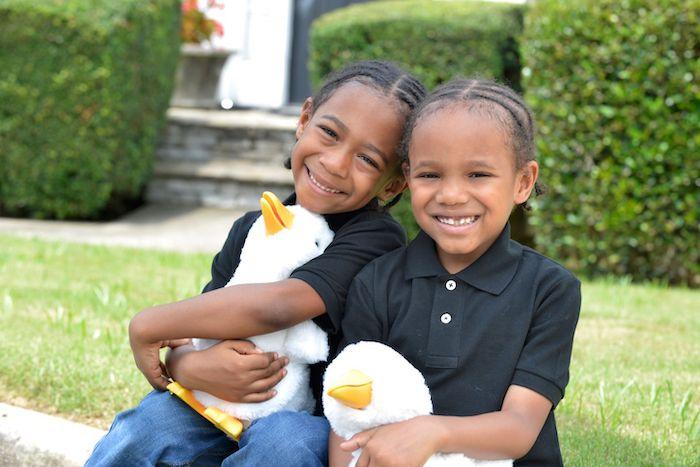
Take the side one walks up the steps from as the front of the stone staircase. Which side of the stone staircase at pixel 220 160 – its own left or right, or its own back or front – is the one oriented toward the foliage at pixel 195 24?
back

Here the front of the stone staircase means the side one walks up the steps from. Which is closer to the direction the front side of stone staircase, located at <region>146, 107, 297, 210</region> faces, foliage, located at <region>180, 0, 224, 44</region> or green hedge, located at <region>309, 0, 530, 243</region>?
the green hedge

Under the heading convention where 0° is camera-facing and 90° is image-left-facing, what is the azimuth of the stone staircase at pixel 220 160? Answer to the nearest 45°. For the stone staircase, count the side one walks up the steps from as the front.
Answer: approximately 0°

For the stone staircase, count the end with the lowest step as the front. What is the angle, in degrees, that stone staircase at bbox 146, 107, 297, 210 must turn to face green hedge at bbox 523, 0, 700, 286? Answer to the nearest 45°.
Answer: approximately 45° to its left

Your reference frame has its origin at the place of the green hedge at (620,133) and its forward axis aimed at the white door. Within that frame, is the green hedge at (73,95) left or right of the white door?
left

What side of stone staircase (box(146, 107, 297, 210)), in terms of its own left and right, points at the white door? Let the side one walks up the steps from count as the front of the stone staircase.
back
